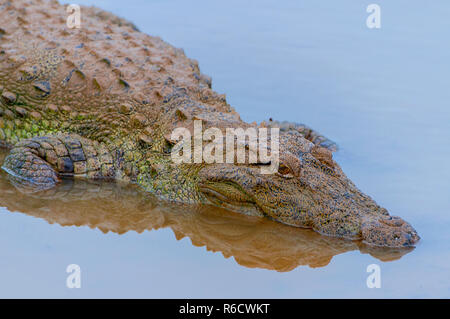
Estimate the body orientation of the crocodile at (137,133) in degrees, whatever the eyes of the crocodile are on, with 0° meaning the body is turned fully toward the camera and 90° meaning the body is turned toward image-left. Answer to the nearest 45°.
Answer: approximately 315°
